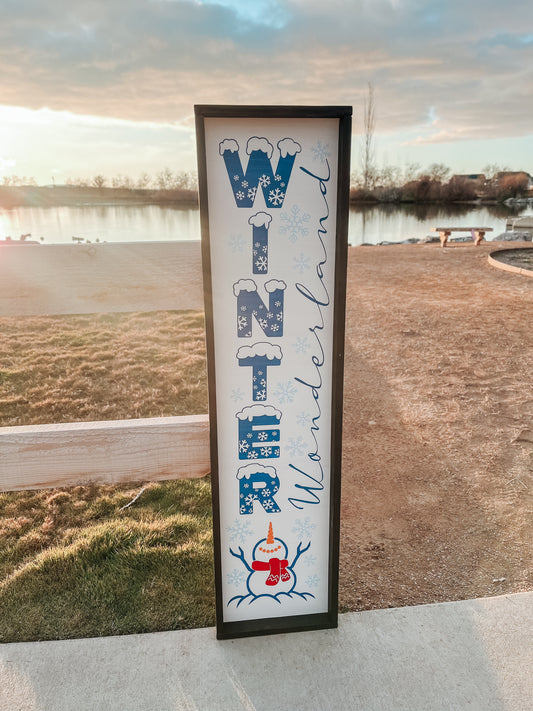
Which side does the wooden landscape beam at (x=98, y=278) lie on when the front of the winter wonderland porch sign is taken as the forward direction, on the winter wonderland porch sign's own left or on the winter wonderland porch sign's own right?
on the winter wonderland porch sign's own right

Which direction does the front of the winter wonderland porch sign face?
toward the camera

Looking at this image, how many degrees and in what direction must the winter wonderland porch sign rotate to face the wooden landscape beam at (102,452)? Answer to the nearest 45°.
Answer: approximately 90° to its right

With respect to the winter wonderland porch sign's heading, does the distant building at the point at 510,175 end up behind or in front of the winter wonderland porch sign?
behind
